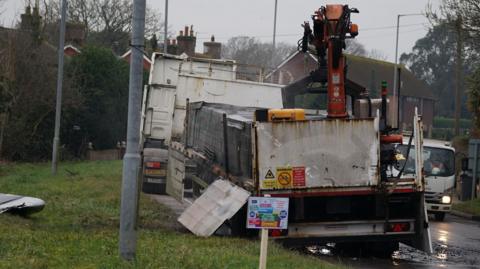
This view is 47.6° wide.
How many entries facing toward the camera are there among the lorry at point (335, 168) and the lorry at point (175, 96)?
0

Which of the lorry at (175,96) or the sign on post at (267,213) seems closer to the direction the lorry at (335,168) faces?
the lorry

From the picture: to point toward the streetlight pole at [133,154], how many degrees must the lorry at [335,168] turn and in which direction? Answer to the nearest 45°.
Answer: approximately 90° to its left

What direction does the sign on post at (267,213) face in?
toward the camera

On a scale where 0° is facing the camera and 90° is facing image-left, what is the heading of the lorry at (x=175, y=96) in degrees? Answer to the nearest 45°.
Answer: approximately 225°

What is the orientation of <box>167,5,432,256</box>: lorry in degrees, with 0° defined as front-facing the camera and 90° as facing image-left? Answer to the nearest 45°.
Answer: approximately 135°

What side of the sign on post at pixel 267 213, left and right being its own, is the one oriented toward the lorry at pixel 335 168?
back

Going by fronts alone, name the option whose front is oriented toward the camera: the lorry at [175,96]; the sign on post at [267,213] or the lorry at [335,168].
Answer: the sign on post

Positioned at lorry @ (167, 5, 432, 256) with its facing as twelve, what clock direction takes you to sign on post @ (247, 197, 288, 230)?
The sign on post is roughly at 6 o'clock from the lorry.

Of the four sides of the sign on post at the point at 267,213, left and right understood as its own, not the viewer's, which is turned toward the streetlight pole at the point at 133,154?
right

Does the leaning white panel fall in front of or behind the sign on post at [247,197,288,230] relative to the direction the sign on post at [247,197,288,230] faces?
behind

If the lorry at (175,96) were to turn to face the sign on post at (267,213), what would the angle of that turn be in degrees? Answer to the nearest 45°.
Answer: approximately 135° to its right

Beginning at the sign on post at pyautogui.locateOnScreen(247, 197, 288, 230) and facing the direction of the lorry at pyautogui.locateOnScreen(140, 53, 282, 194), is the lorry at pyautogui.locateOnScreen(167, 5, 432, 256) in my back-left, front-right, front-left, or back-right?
front-right

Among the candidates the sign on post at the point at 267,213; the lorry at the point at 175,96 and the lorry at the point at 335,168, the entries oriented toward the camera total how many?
1

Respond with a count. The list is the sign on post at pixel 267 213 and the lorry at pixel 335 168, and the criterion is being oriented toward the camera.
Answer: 1

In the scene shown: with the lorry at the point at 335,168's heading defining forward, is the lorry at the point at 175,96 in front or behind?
in front
